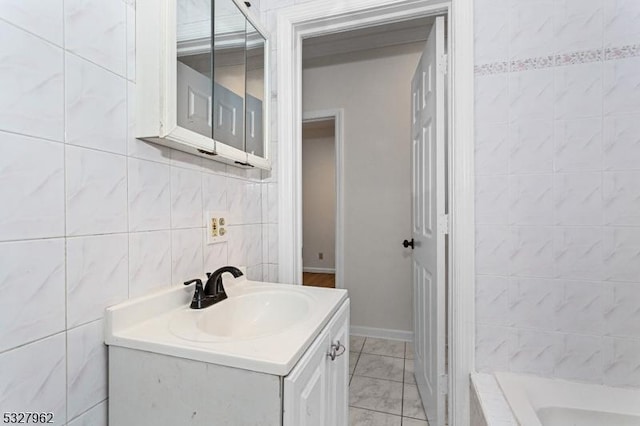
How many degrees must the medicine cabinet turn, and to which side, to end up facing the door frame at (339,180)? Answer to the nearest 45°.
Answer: approximately 90° to its left

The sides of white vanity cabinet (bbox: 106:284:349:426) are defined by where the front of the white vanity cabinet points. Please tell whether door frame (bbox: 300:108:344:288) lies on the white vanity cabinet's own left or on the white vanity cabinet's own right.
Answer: on the white vanity cabinet's own left

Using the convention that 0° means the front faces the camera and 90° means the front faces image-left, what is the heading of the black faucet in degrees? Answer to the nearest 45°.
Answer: approximately 315°

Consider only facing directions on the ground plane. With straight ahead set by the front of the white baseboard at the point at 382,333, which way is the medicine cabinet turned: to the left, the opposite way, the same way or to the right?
to the left
